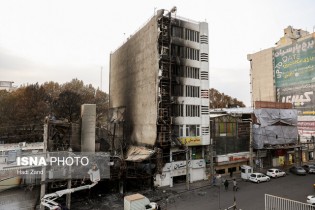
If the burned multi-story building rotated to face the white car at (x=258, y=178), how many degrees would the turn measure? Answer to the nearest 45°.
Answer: approximately 45° to its left

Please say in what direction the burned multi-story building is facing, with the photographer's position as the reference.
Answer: facing the viewer and to the right of the viewer

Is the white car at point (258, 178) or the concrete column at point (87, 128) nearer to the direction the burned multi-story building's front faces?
the white car
